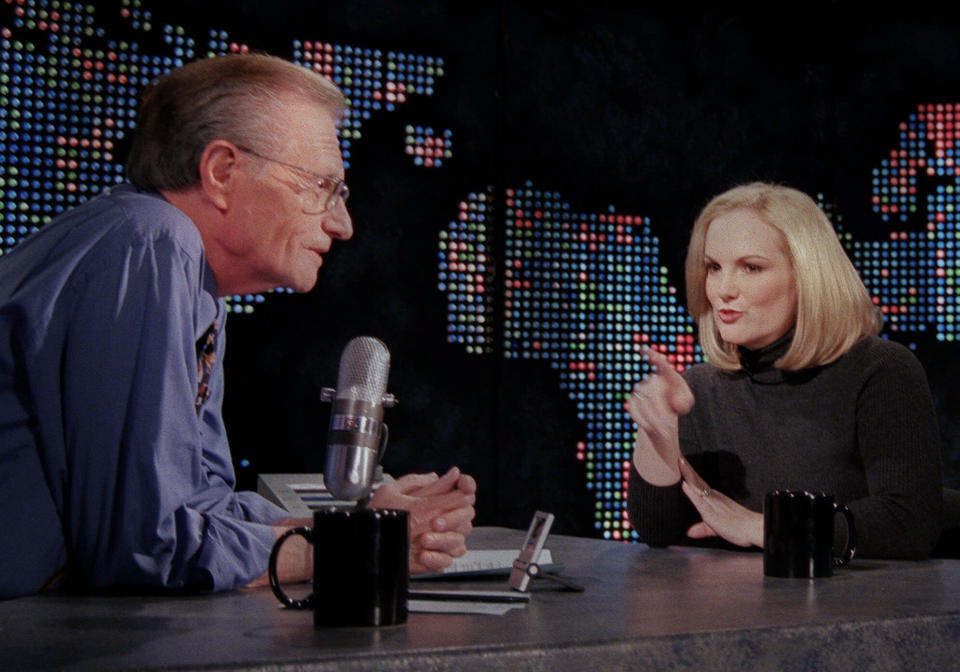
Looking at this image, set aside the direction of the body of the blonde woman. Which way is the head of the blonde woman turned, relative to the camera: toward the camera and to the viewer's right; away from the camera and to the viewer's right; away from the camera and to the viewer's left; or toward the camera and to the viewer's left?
toward the camera and to the viewer's left

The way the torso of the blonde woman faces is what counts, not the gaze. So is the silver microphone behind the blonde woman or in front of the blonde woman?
in front

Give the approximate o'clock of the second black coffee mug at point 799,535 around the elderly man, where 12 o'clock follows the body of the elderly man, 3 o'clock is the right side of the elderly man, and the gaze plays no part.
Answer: The second black coffee mug is roughly at 12 o'clock from the elderly man.

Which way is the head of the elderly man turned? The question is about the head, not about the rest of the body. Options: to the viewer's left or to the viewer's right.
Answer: to the viewer's right

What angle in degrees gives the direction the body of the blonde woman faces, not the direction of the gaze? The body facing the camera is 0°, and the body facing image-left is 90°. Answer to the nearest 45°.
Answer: approximately 45°

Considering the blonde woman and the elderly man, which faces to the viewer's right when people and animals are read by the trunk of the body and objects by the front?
the elderly man

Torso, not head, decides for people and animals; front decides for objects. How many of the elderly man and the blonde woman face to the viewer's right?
1

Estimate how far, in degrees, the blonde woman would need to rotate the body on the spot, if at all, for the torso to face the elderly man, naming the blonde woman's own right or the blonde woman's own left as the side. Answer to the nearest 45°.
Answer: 0° — they already face them

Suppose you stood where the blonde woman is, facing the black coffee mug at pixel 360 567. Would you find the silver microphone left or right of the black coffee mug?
right

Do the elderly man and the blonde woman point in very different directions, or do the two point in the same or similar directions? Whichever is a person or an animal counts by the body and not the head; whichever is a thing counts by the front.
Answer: very different directions

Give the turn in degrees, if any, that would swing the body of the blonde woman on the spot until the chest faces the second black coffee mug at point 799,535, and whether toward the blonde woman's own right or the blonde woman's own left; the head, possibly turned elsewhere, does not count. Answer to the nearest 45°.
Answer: approximately 45° to the blonde woman's own left

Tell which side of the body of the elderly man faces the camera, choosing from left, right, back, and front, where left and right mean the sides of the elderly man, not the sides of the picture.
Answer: right

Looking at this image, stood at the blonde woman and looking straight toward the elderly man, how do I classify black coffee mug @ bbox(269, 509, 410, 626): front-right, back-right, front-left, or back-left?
front-left
